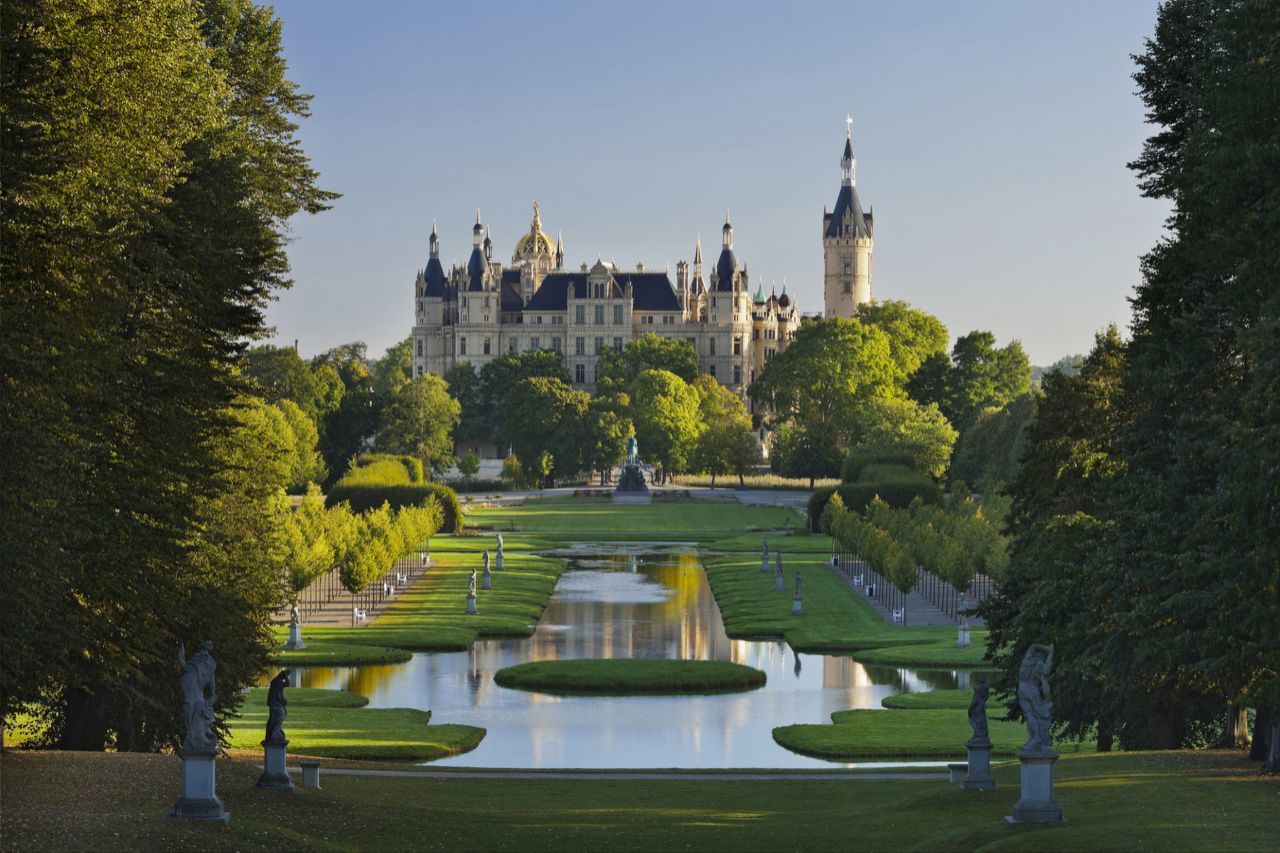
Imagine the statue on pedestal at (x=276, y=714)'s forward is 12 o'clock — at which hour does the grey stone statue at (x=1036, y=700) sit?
The grey stone statue is roughly at 1 o'clock from the statue on pedestal.

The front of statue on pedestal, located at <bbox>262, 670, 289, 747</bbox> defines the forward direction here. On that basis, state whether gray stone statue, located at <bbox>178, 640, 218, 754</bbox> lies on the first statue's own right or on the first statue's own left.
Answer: on the first statue's own right

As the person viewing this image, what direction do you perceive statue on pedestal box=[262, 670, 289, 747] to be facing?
facing to the right of the viewer
